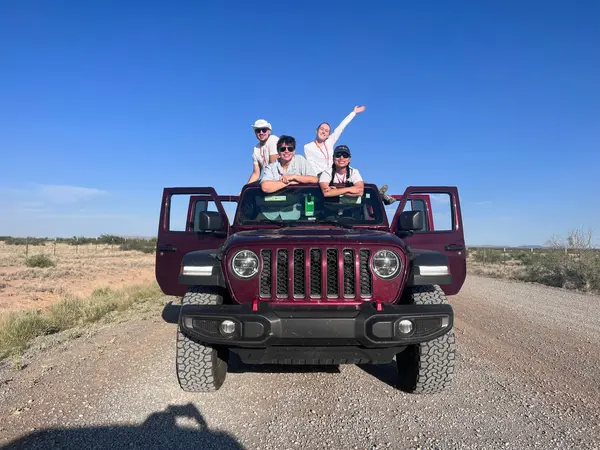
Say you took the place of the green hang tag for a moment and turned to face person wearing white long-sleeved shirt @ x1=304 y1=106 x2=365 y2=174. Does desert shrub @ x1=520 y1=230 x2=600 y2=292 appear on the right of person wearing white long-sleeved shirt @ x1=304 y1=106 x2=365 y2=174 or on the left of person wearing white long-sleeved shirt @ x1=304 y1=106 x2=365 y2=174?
right

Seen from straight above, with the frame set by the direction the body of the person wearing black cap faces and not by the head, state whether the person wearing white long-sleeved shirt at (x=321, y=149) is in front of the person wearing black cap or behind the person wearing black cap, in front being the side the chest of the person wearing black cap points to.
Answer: behind

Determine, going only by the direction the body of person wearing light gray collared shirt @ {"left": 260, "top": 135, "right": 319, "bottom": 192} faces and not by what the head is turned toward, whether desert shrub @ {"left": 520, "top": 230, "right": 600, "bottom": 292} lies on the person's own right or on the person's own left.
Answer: on the person's own left

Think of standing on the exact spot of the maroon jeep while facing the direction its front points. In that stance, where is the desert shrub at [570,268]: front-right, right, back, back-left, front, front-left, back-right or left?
back-left

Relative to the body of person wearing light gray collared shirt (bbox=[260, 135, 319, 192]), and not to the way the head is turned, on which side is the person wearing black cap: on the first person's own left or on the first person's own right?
on the first person's own left

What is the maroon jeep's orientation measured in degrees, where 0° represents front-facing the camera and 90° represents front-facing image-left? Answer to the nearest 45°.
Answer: approximately 0°

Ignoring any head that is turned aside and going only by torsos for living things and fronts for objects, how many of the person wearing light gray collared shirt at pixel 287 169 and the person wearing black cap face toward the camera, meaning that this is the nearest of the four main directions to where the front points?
2

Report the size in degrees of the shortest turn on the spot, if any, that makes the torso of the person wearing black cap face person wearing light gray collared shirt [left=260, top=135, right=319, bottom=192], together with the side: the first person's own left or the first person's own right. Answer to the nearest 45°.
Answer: approximately 90° to the first person's own right
